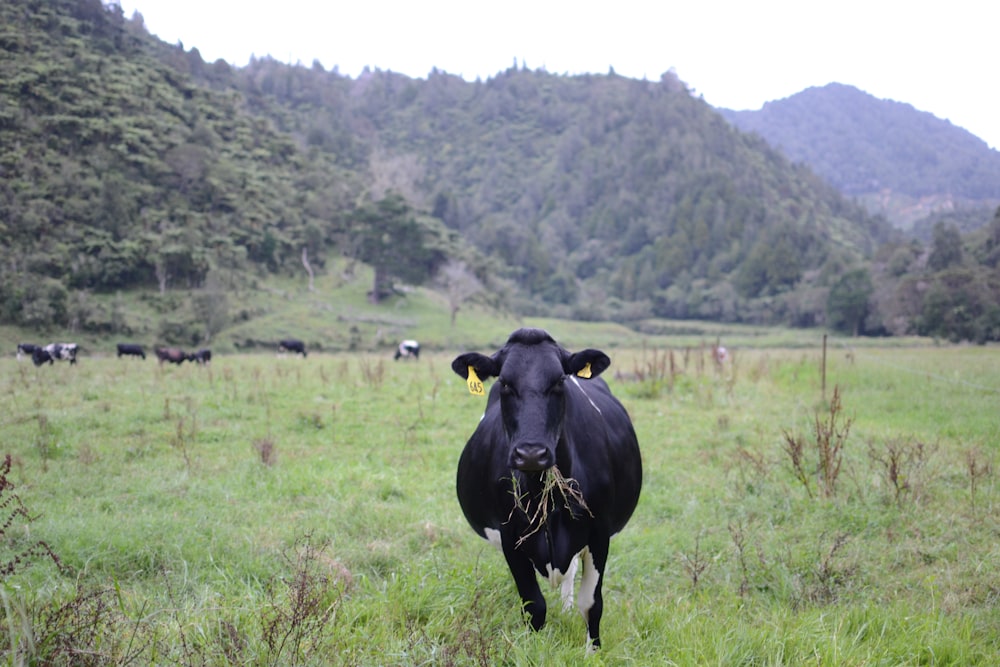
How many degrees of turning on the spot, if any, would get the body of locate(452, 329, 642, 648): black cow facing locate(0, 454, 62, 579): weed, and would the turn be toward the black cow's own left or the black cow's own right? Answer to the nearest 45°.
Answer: approximately 90° to the black cow's own right

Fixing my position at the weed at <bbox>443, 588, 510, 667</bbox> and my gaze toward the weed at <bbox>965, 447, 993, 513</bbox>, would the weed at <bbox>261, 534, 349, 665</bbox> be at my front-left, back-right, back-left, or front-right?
back-left

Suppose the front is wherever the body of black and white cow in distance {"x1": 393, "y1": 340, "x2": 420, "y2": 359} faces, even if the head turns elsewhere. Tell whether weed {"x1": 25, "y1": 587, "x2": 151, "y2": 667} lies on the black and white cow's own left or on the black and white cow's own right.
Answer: on the black and white cow's own left

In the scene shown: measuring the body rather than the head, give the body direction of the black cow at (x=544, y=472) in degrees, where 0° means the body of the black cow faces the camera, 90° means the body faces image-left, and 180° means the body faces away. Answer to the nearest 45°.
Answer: approximately 0°

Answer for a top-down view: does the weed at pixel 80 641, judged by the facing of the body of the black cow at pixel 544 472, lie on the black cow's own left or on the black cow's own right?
on the black cow's own right
